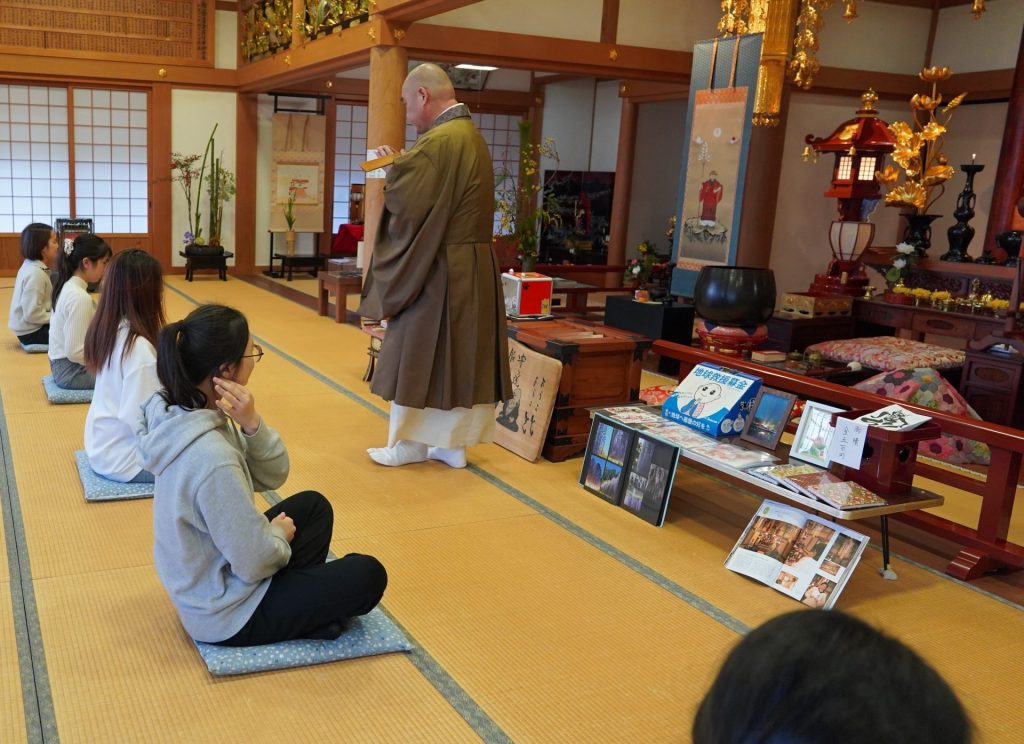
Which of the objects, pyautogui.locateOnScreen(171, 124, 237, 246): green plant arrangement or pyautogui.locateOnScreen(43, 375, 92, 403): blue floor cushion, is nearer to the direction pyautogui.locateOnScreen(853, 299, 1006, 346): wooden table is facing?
the blue floor cushion

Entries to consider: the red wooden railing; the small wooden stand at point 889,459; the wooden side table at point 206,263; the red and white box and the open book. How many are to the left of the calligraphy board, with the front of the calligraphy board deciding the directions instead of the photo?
3

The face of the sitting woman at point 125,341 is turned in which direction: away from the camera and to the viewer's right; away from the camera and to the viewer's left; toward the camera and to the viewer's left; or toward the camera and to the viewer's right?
away from the camera and to the viewer's right

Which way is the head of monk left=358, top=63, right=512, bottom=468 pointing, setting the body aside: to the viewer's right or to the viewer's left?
to the viewer's left

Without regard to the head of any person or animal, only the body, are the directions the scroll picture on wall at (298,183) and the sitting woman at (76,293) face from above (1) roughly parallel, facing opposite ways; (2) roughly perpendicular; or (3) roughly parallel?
roughly perpendicular

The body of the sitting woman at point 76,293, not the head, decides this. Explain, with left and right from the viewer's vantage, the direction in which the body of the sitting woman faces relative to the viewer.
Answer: facing to the right of the viewer

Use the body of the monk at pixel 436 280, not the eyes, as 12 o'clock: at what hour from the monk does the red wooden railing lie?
The red wooden railing is roughly at 7 o'clock from the monk.

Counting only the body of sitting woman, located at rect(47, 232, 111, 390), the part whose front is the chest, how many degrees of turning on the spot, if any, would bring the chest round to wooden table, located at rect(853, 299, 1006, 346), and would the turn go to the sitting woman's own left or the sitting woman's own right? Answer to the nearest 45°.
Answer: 0° — they already face it
